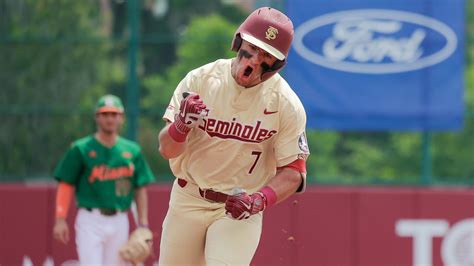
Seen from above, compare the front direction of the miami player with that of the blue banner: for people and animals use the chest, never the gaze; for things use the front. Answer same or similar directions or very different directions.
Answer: same or similar directions

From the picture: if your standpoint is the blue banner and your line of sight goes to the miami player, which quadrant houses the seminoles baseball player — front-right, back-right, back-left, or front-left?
front-left

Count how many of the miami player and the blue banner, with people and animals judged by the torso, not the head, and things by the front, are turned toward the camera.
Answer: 2

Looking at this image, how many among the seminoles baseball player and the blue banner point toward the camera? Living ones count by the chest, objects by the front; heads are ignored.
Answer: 2

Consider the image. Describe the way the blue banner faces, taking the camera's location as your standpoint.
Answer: facing the viewer

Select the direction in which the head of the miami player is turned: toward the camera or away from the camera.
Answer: toward the camera

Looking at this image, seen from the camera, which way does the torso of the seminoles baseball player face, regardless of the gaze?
toward the camera

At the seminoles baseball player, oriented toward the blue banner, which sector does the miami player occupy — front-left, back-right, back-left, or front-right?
front-left

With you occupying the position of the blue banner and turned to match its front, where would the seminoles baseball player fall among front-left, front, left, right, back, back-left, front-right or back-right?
front

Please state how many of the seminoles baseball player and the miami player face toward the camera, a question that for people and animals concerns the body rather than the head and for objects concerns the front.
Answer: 2

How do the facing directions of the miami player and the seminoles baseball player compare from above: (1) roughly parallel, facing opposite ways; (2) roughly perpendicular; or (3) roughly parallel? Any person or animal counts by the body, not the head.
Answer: roughly parallel

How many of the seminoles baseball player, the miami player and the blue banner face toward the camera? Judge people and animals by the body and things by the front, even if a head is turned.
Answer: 3

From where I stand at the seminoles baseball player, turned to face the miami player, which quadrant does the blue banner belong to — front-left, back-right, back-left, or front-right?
front-right

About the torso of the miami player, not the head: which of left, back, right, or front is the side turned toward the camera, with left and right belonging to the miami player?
front
